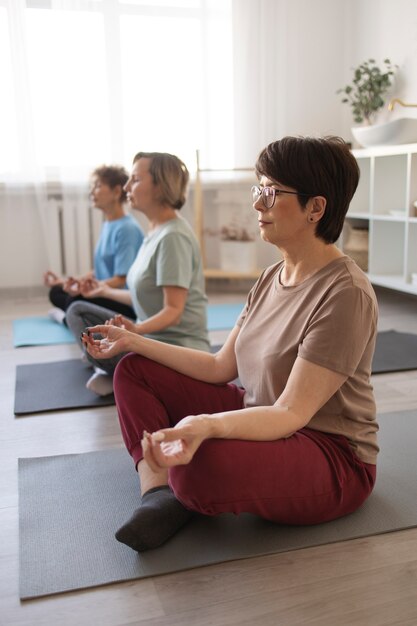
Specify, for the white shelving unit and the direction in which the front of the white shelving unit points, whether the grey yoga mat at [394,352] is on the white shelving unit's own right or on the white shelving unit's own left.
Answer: on the white shelving unit's own left

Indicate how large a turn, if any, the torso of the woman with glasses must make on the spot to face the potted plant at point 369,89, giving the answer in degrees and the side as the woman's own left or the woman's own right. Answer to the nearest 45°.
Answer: approximately 135° to the woman's own right

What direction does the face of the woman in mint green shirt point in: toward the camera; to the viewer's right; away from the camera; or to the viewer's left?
to the viewer's left

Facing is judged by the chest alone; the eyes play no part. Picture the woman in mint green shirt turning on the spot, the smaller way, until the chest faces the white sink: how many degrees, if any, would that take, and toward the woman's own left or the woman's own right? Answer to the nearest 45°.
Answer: approximately 135° to the woman's own right

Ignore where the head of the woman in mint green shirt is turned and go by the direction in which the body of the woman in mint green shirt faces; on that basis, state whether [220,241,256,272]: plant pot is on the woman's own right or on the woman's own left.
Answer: on the woman's own right

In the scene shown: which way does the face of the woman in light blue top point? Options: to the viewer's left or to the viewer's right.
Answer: to the viewer's left

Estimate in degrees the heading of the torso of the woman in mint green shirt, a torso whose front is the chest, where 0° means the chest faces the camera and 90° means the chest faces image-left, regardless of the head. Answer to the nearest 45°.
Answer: approximately 90°

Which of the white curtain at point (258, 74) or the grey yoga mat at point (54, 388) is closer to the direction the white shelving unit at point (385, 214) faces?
the grey yoga mat

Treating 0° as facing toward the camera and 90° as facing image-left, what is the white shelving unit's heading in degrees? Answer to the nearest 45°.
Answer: approximately 45°

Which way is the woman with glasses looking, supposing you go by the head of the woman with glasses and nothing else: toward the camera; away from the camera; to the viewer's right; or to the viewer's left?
to the viewer's left

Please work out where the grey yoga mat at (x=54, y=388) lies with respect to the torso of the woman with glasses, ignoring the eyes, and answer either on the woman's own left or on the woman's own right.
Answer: on the woman's own right

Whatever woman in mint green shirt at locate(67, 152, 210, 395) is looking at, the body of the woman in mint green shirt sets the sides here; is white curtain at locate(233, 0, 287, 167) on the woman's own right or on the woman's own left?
on the woman's own right

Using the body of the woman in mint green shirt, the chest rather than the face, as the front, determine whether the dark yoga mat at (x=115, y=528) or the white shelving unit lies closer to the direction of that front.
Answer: the dark yoga mat
